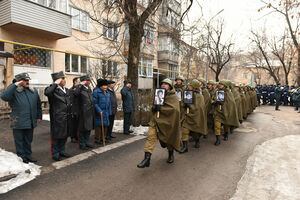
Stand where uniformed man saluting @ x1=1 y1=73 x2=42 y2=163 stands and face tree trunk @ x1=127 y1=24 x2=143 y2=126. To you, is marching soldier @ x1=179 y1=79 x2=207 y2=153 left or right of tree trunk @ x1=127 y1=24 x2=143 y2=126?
right

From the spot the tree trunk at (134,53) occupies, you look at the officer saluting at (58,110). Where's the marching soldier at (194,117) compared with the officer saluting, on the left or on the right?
left

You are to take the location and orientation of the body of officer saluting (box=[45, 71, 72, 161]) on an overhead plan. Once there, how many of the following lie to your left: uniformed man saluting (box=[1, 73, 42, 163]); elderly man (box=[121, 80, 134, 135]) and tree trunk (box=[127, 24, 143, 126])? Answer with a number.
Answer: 2

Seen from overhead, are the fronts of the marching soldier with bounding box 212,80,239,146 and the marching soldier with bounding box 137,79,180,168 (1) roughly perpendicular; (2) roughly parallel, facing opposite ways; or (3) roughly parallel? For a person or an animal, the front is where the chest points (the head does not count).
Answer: roughly parallel

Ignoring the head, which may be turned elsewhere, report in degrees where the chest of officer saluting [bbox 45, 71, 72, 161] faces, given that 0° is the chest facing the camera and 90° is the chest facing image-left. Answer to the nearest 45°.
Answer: approximately 315°

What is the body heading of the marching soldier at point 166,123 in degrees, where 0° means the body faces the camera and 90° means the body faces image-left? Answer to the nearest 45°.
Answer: approximately 45°

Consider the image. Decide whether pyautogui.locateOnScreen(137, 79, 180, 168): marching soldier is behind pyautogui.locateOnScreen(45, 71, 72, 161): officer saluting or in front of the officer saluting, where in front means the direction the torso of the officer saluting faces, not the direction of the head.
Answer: in front

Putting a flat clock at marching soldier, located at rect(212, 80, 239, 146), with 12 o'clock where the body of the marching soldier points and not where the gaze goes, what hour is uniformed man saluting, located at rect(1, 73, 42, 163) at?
The uniformed man saluting is roughly at 12 o'clock from the marching soldier.

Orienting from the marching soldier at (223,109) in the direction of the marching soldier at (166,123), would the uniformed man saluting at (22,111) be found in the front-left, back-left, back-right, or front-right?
front-right

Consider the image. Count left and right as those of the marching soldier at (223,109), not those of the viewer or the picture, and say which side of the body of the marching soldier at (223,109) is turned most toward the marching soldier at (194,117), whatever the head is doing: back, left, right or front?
front

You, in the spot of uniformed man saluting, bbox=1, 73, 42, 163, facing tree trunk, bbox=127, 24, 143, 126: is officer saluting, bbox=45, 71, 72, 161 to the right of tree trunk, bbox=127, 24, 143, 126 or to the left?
right

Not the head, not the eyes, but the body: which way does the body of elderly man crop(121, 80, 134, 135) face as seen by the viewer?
to the viewer's right

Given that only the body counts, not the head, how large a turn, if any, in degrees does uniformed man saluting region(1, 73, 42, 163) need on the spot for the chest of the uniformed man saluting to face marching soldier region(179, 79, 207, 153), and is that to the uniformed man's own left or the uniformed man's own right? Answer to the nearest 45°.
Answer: approximately 45° to the uniformed man's own left

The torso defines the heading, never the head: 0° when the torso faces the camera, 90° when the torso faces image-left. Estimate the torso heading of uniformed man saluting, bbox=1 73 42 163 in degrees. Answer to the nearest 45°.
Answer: approximately 315°

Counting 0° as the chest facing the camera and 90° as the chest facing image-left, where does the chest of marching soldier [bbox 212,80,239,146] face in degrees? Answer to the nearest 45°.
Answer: approximately 45°

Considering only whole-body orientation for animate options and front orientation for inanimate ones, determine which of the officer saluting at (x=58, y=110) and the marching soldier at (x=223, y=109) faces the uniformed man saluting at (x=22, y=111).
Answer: the marching soldier

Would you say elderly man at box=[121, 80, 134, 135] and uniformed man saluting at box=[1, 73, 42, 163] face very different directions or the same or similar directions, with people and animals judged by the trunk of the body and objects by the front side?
same or similar directions
